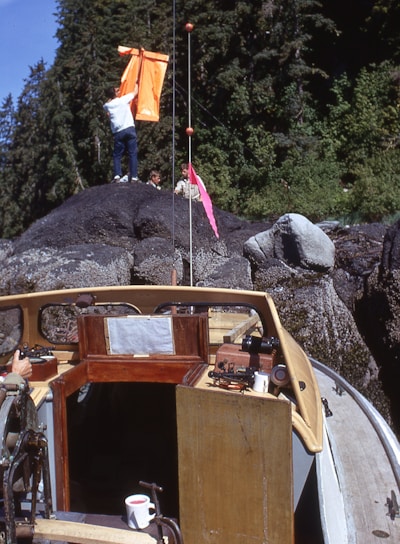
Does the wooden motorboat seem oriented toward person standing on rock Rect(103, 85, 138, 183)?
yes

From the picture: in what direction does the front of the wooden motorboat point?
away from the camera
